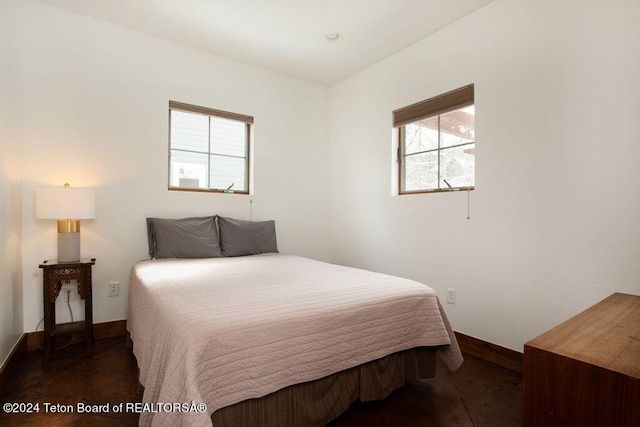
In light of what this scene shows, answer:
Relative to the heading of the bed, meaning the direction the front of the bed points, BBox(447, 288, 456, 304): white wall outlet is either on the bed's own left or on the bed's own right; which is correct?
on the bed's own left

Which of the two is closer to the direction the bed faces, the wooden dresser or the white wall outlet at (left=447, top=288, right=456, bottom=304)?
the wooden dresser

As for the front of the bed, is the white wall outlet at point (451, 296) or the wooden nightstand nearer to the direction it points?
the white wall outlet

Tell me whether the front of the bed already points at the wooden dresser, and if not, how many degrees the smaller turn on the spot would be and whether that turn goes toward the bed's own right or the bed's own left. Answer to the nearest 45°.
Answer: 0° — it already faces it

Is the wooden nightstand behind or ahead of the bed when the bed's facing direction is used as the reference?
behind

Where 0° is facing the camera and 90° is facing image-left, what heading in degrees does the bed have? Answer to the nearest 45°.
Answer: approximately 315°

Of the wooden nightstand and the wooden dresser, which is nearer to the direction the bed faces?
the wooden dresser
